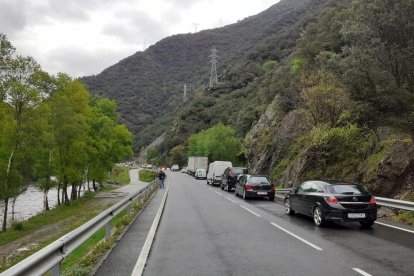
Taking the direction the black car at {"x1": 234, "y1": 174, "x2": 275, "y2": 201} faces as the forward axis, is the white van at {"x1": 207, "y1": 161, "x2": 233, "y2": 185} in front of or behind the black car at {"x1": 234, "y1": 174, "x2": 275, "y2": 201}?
in front

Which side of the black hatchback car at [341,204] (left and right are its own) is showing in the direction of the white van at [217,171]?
front

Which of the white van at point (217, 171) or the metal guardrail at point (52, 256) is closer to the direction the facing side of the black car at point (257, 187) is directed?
the white van

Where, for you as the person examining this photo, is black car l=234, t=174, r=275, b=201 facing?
facing away from the viewer and to the left of the viewer

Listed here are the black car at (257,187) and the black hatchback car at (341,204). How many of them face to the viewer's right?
0

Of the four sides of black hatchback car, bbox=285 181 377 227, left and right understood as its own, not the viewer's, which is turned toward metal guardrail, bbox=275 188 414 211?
right

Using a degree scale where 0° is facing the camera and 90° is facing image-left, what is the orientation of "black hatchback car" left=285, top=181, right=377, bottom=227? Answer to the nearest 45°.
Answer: approximately 135°

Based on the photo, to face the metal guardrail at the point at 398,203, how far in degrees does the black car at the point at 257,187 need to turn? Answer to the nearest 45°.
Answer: approximately 180°

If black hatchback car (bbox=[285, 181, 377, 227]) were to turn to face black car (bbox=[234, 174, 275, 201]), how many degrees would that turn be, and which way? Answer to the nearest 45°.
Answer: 0° — it already faces it
